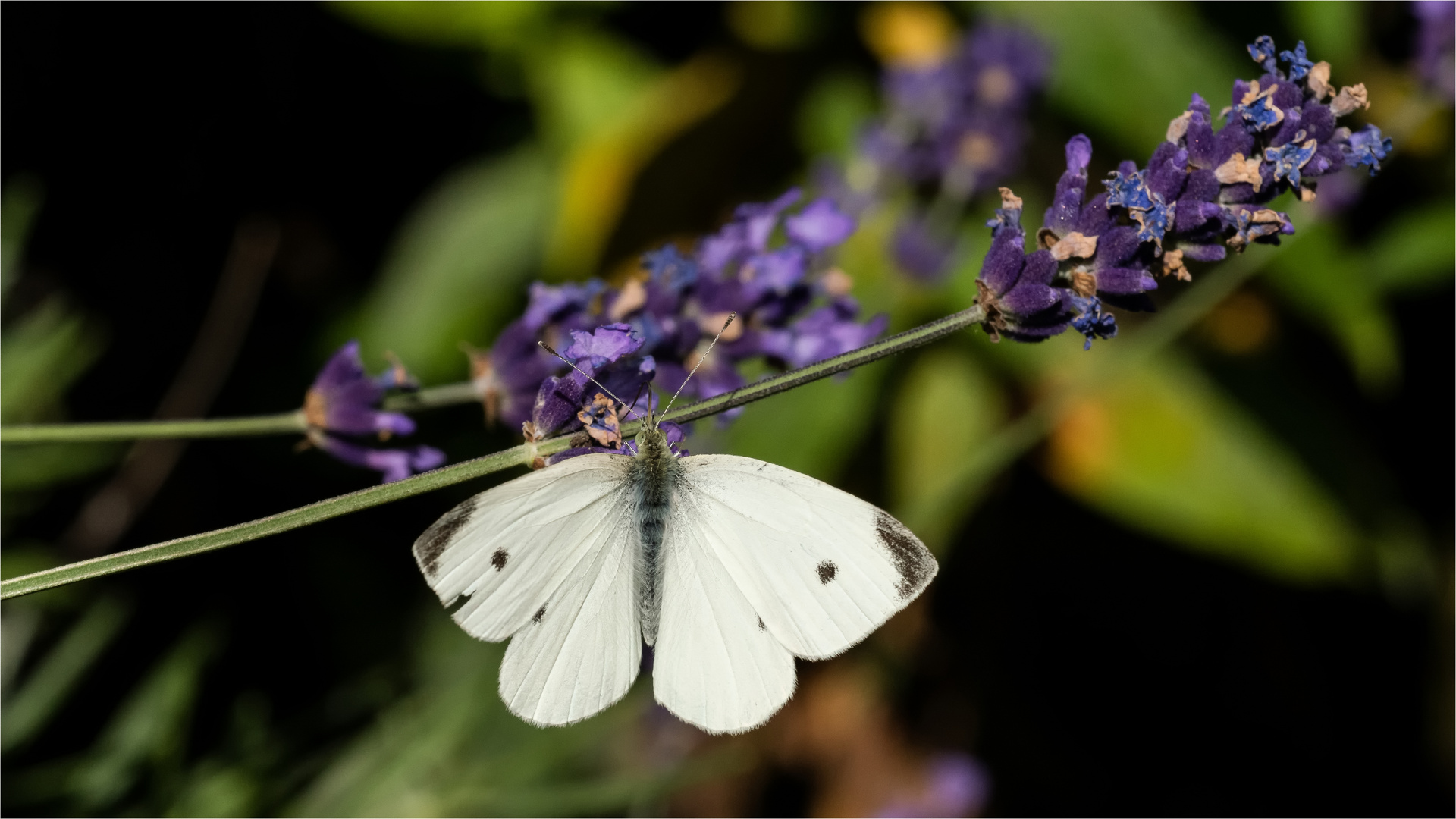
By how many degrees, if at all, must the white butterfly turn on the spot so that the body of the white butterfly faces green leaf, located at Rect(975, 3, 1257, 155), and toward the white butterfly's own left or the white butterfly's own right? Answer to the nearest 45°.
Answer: approximately 90° to the white butterfly's own right

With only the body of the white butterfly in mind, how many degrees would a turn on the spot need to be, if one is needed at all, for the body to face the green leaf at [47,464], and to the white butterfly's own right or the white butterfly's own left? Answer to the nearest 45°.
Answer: approximately 45° to the white butterfly's own left

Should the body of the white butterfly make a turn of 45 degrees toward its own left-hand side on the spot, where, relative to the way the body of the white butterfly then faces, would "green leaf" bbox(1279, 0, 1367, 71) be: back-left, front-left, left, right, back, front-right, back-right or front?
back-right

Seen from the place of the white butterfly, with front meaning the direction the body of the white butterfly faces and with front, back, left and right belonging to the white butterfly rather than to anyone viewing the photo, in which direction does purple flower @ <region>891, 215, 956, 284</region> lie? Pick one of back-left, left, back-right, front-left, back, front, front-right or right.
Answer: front-right

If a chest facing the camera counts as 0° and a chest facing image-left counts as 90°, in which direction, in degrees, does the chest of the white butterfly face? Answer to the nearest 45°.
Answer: approximately 180°

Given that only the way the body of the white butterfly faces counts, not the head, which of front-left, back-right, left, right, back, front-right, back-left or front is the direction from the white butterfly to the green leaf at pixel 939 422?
front-right
